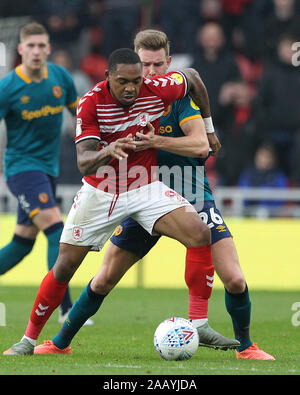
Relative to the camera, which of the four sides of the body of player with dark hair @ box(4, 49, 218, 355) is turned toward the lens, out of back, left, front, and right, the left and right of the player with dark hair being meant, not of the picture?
front

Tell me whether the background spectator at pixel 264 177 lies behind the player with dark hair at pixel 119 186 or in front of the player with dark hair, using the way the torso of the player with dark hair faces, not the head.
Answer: behind

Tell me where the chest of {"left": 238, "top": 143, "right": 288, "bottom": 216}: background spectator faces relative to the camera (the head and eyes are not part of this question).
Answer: toward the camera

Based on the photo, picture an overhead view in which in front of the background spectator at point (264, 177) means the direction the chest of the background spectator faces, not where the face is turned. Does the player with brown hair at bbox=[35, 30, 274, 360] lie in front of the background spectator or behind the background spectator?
in front

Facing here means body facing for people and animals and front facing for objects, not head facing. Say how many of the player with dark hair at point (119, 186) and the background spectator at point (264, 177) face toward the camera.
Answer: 2

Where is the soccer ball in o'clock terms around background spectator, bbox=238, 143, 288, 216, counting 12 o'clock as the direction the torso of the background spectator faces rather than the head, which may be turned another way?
The soccer ball is roughly at 12 o'clock from the background spectator.

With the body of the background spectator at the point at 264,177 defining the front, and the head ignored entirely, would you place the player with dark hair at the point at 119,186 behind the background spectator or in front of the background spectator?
in front
